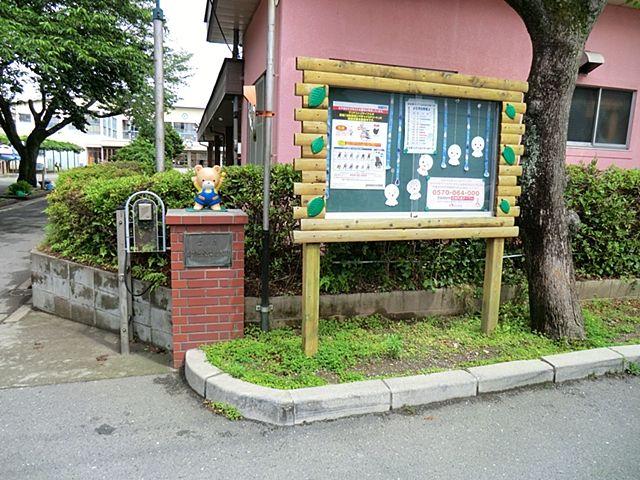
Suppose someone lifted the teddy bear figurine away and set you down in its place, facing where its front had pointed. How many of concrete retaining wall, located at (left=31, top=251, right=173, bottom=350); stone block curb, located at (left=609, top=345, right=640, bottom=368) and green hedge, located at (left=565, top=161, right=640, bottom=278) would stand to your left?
2

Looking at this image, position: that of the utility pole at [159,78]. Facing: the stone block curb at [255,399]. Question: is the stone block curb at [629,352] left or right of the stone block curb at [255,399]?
left

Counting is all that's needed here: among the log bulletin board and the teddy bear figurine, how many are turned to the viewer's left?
0

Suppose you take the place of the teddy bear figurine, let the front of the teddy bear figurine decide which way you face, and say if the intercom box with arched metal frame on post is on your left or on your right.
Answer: on your right

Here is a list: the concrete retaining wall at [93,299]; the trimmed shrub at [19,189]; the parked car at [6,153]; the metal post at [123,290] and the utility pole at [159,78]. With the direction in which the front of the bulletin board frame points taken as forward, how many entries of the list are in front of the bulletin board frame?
0

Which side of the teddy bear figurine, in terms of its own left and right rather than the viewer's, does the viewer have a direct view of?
front

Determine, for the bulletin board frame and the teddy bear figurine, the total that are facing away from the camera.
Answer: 0

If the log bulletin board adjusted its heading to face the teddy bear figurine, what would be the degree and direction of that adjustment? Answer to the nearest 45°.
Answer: approximately 135° to its right

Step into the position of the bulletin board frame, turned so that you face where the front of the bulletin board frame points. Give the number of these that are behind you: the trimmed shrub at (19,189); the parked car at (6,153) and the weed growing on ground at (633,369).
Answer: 2

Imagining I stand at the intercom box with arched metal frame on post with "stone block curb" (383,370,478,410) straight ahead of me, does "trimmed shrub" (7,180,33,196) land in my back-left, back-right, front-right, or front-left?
back-left

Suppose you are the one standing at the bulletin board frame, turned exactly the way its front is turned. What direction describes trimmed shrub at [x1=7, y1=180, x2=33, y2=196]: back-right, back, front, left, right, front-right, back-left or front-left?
back

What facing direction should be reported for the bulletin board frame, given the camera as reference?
facing the viewer and to the right of the viewer

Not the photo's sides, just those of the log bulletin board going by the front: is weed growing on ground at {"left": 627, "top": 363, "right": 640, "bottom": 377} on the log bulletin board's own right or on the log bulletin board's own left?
on the log bulletin board's own left

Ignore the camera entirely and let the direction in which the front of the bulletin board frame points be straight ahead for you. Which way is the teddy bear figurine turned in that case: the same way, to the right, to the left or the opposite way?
the same way

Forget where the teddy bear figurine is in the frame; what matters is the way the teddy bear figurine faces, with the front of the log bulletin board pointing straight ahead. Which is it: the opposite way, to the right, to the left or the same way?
the same way

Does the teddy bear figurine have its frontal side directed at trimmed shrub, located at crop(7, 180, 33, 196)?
no
